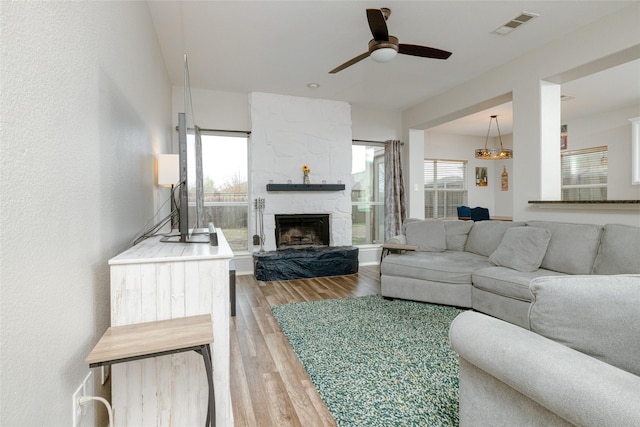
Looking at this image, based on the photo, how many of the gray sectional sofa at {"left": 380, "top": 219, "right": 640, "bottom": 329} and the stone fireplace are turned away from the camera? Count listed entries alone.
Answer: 0

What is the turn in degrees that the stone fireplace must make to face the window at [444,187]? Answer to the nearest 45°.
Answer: approximately 135° to its left

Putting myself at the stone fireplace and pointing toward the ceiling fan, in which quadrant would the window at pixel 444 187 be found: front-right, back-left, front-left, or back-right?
back-left

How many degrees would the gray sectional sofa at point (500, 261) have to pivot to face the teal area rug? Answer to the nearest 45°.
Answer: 0° — it already faces it

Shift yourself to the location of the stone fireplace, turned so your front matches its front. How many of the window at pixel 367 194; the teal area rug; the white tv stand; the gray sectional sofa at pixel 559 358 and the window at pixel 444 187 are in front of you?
3

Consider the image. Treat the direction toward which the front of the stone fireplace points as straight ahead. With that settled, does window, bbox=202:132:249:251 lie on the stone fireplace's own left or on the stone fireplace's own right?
on the stone fireplace's own right

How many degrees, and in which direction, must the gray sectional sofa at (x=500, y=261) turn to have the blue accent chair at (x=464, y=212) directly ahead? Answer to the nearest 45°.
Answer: approximately 135° to its right

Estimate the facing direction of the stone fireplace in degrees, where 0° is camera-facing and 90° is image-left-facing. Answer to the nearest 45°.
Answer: approximately 0°

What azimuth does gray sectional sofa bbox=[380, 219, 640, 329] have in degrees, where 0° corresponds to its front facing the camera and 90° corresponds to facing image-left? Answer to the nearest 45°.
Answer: approximately 45°

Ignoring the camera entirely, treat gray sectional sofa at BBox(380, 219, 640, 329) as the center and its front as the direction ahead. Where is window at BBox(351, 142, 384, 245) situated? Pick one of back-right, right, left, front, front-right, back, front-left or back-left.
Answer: right

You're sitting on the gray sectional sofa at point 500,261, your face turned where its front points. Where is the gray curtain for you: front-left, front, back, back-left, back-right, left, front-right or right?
right

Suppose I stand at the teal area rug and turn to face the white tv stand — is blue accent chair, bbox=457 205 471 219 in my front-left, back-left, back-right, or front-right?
back-right

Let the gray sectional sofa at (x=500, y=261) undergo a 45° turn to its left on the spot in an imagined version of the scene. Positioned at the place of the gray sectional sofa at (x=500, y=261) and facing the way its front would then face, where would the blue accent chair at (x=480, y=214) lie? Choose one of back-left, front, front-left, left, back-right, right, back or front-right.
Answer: back

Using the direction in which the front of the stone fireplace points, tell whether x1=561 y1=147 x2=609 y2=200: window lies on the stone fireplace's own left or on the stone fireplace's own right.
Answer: on the stone fireplace's own left

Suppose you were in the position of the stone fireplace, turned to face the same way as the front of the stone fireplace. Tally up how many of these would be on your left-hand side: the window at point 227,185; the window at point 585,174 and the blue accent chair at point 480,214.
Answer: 2
